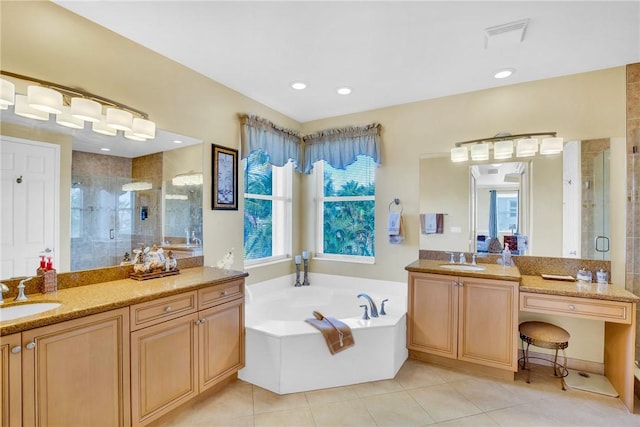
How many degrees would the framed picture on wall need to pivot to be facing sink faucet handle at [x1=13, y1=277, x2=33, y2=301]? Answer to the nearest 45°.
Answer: approximately 90° to its right

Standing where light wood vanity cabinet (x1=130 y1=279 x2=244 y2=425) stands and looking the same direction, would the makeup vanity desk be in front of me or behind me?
in front

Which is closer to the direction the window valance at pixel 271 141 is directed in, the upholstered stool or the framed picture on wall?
the upholstered stool

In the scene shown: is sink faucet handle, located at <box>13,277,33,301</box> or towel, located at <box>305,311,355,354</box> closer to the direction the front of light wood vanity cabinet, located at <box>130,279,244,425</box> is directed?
the towel

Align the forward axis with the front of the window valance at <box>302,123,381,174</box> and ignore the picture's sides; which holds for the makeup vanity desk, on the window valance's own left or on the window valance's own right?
on the window valance's own left

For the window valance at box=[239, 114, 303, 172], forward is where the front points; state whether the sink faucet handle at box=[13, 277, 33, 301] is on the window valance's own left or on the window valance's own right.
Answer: on the window valance's own right

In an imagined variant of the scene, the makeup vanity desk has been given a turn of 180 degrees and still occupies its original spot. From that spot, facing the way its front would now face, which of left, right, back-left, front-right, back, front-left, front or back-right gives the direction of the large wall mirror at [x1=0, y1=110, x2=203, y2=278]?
back-left

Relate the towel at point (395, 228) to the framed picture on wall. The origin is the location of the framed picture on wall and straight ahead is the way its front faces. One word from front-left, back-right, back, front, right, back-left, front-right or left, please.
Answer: front-left

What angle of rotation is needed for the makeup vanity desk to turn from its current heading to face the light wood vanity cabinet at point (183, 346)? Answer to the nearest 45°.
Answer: approximately 45° to its right

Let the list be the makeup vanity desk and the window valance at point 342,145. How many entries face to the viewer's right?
0

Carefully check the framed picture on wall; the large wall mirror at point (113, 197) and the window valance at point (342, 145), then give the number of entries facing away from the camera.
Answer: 0

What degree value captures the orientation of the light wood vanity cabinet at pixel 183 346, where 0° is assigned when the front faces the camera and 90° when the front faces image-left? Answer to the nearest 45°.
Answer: approximately 315°

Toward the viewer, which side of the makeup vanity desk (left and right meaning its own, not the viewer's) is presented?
front

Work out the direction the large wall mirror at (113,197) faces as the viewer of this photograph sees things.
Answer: facing the viewer and to the right of the viewer

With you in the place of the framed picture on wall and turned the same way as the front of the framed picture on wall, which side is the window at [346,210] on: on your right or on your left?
on your left
